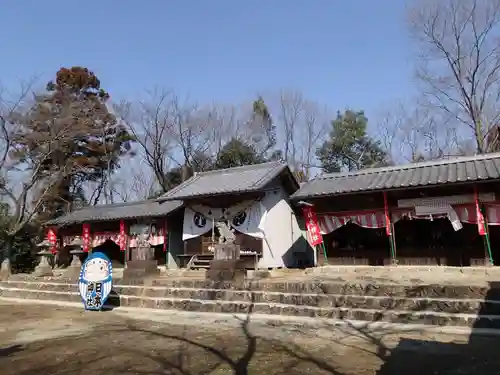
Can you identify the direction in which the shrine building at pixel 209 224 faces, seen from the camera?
facing the viewer and to the left of the viewer

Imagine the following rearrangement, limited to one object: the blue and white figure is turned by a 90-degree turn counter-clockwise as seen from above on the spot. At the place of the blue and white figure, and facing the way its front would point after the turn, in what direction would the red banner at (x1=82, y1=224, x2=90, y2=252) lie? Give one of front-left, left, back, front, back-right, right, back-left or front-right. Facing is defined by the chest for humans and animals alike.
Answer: left

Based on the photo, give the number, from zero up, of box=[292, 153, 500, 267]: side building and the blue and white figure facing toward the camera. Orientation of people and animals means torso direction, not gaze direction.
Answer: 2

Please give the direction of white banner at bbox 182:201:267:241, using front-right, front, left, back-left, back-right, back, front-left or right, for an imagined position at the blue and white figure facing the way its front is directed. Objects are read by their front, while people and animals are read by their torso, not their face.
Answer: back-left

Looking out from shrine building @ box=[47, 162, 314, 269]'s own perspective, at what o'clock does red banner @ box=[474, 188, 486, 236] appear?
The red banner is roughly at 9 o'clock from the shrine building.

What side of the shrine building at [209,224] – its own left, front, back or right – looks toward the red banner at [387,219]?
left

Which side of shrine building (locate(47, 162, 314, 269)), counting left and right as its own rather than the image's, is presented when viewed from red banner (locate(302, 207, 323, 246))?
left

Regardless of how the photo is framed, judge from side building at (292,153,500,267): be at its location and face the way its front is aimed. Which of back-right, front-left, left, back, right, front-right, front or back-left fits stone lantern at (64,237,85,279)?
right

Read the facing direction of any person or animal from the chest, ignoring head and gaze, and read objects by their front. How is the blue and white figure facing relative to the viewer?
toward the camera

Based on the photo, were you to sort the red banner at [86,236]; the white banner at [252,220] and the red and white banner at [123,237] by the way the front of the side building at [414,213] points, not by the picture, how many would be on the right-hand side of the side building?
3

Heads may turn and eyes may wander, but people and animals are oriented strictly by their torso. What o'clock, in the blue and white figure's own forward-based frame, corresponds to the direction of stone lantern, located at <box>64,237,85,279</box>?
The stone lantern is roughly at 6 o'clock from the blue and white figure.

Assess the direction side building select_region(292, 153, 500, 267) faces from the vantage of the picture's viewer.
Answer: facing the viewer

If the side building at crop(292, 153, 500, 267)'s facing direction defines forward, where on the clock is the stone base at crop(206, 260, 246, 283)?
The stone base is roughly at 2 o'clock from the side building.
